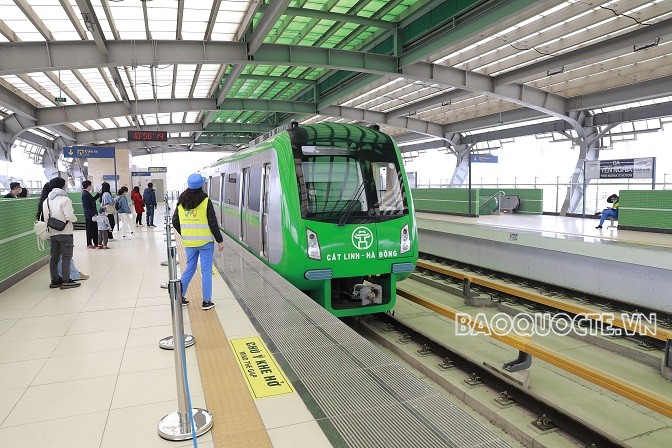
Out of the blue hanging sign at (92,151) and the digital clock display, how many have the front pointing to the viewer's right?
0

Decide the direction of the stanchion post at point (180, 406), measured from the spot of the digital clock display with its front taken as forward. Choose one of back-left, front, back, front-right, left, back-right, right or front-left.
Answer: front

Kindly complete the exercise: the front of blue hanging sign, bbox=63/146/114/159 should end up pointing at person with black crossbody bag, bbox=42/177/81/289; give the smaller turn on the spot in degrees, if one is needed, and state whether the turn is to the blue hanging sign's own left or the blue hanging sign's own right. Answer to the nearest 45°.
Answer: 0° — it already faces them

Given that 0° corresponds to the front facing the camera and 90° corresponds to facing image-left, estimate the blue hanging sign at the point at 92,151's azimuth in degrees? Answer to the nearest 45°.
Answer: approximately 0°

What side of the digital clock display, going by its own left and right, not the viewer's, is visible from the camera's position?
front

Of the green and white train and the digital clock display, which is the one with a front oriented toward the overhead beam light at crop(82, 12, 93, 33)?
the digital clock display

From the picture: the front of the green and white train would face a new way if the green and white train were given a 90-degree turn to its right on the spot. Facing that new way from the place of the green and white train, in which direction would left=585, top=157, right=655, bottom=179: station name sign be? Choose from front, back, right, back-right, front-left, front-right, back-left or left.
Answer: back

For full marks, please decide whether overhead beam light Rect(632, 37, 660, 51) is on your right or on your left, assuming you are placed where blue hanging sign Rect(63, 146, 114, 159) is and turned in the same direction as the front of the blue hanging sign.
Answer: on your left
